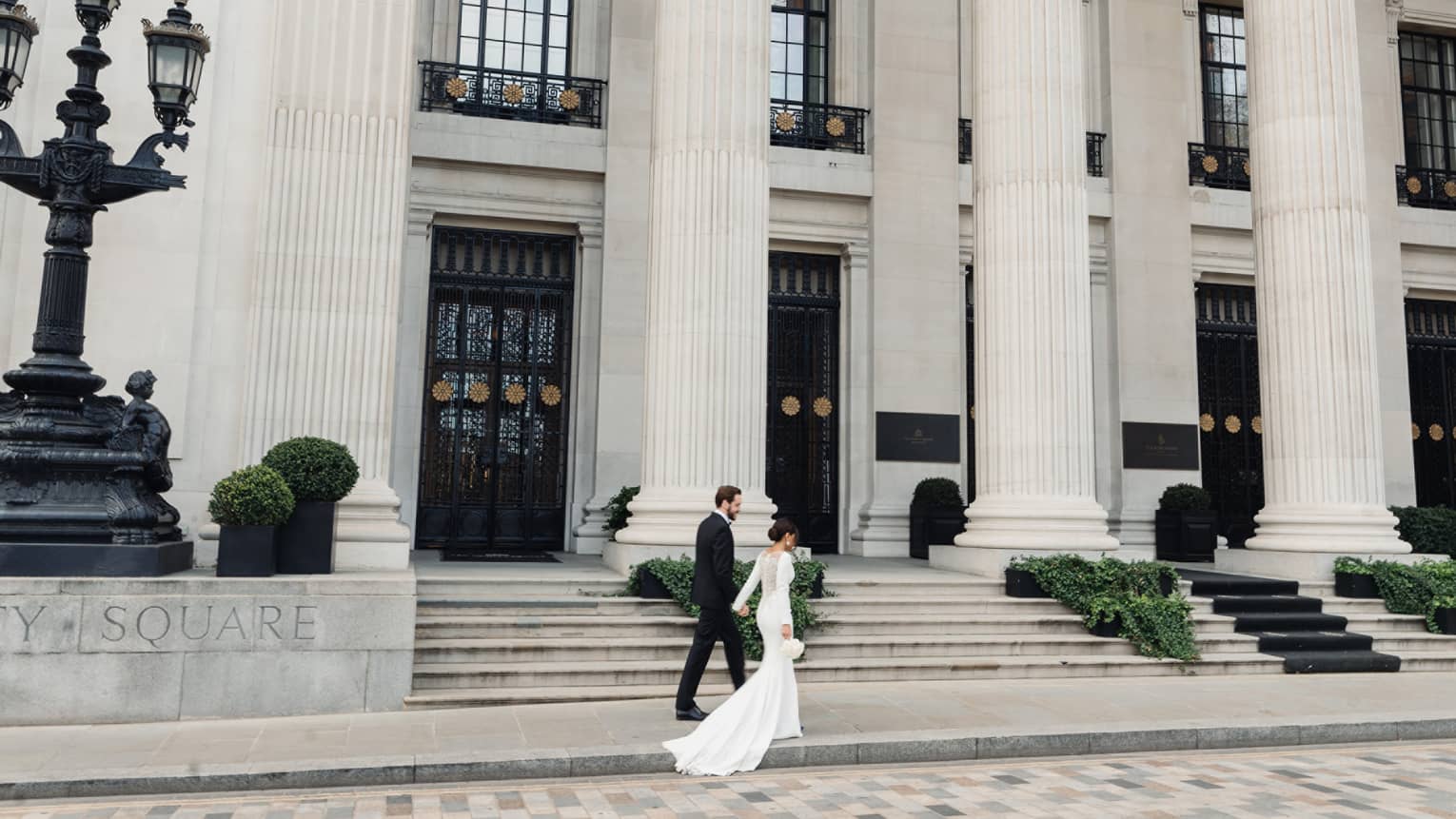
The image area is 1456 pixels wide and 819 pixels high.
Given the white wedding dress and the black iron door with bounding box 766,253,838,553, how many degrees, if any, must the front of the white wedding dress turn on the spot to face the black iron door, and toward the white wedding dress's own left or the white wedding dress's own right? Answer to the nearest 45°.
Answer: approximately 45° to the white wedding dress's own left

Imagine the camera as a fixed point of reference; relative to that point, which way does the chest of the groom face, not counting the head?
to the viewer's right

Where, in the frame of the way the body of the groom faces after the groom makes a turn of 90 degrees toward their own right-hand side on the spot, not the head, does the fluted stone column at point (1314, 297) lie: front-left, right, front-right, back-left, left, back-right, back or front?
back-left

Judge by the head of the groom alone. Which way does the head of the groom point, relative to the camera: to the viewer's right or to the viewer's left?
to the viewer's right

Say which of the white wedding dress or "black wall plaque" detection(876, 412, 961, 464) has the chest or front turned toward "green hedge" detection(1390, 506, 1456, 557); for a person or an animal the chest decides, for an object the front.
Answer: the white wedding dress

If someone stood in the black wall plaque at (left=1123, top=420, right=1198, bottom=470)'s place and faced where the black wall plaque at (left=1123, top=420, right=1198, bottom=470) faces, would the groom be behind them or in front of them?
in front

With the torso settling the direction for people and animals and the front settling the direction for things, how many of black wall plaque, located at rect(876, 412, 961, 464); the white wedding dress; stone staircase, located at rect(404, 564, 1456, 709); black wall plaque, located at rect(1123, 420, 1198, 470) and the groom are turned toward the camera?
3

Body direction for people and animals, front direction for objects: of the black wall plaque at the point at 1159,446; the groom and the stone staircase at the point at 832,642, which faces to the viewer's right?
the groom

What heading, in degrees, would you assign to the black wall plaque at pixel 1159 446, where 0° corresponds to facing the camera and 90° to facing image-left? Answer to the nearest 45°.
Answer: approximately 0°

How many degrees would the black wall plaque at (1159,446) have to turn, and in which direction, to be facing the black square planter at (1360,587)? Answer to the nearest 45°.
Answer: approximately 45° to its left

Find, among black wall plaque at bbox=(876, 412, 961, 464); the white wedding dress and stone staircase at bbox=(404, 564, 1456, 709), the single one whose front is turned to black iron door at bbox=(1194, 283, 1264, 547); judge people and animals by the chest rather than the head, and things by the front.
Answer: the white wedding dress

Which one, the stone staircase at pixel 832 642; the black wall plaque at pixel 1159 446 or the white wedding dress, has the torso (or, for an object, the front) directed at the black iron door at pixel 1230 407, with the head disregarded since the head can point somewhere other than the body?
the white wedding dress

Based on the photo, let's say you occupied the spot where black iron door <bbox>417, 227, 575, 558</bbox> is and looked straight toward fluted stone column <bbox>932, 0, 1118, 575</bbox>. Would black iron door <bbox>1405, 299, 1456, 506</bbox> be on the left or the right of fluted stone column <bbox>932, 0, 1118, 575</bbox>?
left
